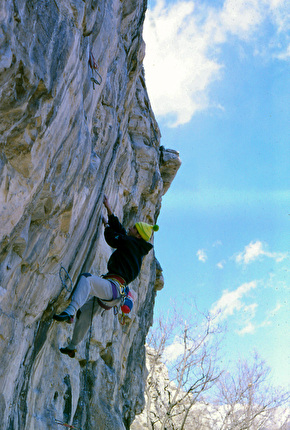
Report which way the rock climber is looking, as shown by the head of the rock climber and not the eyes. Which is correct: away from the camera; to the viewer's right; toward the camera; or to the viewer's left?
to the viewer's left

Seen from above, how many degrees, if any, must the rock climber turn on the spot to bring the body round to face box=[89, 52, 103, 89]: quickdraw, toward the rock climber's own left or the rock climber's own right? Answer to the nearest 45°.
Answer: approximately 45° to the rock climber's own left

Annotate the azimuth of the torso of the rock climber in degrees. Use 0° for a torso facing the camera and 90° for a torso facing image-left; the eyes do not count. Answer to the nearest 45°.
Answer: approximately 90°
